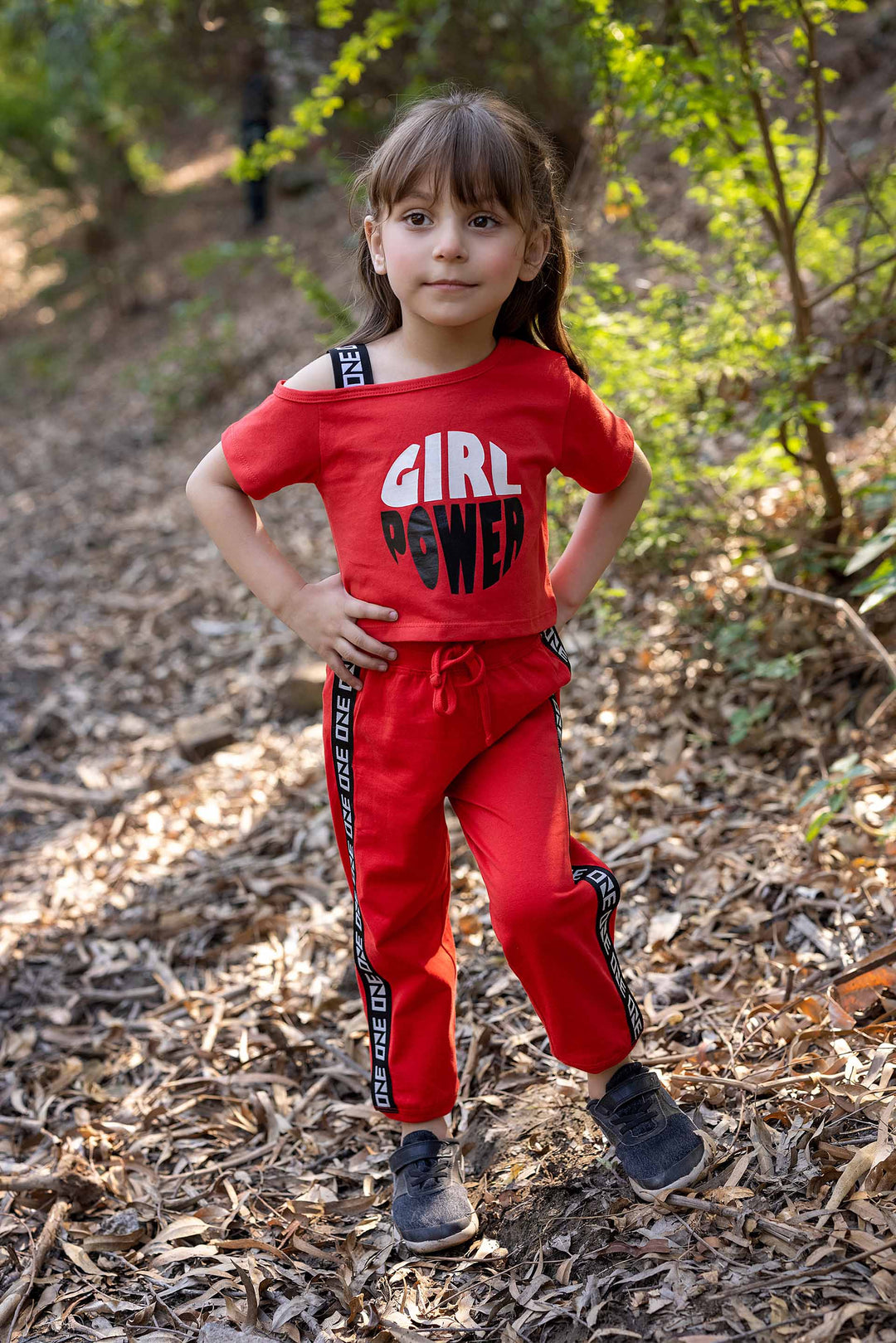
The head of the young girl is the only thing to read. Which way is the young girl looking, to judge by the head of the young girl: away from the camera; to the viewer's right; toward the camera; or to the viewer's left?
toward the camera

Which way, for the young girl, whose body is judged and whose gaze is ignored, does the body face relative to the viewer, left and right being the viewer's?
facing the viewer
